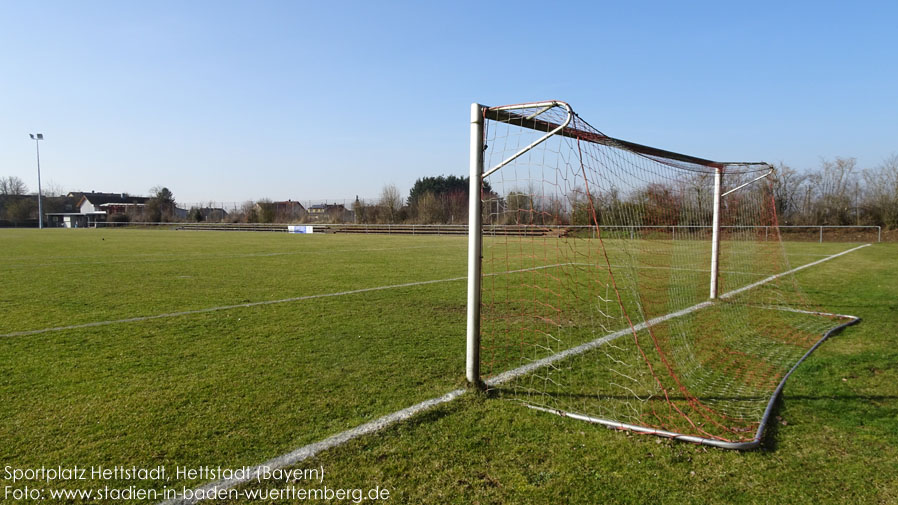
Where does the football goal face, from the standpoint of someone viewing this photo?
facing away from the viewer and to the left of the viewer
